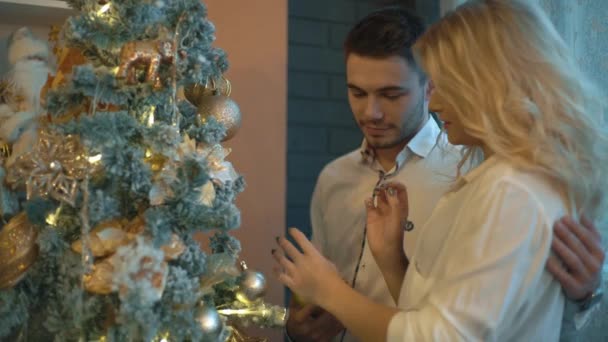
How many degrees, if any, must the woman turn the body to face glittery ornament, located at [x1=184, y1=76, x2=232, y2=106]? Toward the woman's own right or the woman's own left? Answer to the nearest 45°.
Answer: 0° — they already face it

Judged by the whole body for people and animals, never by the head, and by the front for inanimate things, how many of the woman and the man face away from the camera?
0

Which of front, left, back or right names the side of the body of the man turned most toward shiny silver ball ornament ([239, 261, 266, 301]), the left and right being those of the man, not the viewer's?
front

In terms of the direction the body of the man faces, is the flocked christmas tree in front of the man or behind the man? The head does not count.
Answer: in front

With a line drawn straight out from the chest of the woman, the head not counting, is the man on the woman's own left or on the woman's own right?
on the woman's own right

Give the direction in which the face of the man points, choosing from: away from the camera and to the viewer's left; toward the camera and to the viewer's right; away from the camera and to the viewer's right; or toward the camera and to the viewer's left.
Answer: toward the camera and to the viewer's left

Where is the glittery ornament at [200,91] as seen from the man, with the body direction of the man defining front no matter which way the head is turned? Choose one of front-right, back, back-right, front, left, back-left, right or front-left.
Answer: front

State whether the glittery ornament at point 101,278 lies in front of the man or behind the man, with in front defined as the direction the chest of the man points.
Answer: in front

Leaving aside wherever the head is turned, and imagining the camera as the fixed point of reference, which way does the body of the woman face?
to the viewer's left

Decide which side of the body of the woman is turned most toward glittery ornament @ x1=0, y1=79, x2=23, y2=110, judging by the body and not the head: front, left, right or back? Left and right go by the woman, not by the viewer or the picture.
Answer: front

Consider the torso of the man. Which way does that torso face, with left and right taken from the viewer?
facing the viewer and to the left of the viewer

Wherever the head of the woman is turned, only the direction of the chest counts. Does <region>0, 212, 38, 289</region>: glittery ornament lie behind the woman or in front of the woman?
in front

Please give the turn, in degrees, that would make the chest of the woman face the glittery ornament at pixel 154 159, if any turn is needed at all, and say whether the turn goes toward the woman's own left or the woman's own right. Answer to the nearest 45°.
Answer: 0° — they already face it
